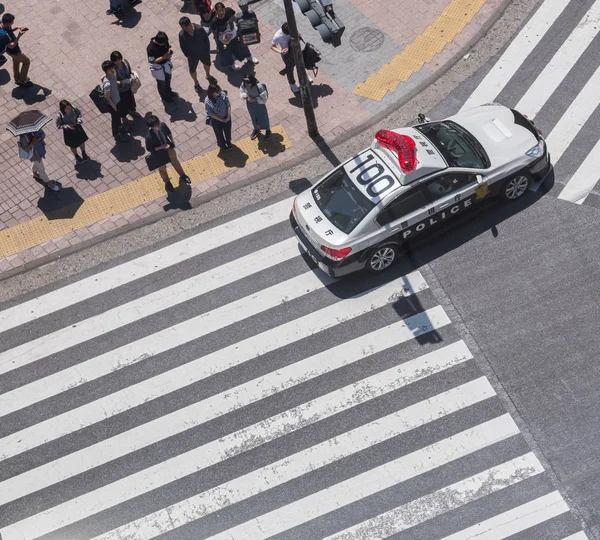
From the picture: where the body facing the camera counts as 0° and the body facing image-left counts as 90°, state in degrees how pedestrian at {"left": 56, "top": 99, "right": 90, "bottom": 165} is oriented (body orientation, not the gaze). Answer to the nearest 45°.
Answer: approximately 0°

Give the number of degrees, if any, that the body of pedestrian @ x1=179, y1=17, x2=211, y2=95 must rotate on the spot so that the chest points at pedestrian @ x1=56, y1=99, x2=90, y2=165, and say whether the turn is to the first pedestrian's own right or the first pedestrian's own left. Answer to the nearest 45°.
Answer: approximately 45° to the first pedestrian's own right

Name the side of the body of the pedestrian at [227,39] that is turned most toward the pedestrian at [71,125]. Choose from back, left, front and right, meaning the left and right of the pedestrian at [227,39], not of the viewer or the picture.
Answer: right

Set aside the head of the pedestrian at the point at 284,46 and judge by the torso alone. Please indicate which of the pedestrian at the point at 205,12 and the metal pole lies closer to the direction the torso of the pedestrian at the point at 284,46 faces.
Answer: the metal pole

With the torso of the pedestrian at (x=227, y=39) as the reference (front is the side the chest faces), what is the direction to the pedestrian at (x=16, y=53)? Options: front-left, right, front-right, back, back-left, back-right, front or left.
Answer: back-right

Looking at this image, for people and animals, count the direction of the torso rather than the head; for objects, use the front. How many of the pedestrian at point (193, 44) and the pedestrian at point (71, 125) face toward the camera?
2

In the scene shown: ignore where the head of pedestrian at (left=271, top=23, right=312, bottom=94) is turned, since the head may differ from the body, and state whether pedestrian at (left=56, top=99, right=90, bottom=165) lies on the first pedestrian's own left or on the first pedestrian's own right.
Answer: on the first pedestrian's own right

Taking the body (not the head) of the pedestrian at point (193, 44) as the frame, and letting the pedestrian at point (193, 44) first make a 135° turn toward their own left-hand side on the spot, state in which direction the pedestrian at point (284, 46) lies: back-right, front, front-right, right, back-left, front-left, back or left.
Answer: front-right

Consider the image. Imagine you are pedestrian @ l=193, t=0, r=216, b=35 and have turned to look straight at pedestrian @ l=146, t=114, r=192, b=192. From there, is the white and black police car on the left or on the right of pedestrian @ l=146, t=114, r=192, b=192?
left

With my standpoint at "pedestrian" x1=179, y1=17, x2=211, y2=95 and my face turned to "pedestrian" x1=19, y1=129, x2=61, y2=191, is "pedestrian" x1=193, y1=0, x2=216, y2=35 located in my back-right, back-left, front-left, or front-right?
back-right
